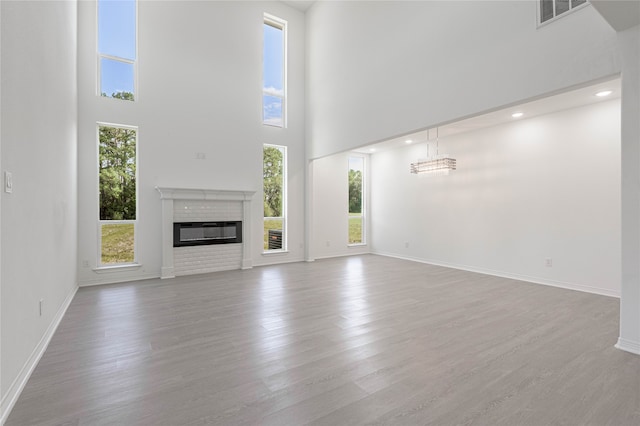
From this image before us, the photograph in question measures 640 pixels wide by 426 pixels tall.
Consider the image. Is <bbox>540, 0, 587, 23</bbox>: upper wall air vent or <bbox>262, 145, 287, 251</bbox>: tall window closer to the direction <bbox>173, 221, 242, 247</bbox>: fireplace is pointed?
the upper wall air vent

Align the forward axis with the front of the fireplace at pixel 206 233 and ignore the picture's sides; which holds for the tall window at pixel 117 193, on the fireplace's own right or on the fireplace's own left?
on the fireplace's own right

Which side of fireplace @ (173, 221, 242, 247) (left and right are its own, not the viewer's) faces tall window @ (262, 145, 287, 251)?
left

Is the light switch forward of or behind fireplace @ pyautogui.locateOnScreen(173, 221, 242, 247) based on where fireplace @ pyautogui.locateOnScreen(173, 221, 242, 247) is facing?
forward

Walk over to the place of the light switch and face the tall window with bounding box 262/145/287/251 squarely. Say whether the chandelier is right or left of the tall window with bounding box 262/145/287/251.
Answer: right

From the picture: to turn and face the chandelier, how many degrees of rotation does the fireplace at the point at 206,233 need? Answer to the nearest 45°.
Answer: approximately 45° to its left

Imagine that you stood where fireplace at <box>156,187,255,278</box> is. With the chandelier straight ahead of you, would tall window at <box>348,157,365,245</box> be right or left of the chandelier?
left

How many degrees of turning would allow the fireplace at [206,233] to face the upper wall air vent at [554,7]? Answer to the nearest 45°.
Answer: approximately 45° to its left

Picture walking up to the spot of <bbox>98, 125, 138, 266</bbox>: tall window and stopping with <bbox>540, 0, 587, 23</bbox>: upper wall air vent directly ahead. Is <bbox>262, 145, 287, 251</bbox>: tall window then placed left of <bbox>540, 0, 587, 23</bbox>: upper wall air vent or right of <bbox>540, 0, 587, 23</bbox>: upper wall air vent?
left

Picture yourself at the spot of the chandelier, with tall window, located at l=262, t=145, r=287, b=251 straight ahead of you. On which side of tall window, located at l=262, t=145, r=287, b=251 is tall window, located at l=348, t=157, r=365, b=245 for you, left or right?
right

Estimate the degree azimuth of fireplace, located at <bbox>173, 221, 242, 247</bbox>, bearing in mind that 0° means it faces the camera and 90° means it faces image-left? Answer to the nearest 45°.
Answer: approximately 0°
